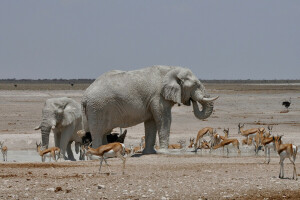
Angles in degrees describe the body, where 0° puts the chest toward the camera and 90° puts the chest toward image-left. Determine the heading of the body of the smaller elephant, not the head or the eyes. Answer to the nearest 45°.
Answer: approximately 45°

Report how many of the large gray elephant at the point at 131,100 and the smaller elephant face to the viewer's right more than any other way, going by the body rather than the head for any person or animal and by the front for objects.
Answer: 1

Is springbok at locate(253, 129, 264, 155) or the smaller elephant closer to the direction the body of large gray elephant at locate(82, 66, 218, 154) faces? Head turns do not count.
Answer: the springbok

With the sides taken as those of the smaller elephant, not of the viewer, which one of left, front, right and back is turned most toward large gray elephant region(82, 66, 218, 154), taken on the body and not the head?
left

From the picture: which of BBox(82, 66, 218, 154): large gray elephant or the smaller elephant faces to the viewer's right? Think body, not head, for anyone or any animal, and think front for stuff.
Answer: the large gray elephant

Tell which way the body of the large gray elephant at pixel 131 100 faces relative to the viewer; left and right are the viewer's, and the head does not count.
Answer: facing to the right of the viewer

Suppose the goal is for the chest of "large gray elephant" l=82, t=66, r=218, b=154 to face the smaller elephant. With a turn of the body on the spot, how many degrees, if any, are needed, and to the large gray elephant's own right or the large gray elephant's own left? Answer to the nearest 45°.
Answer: approximately 135° to the large gray elephant's own left
